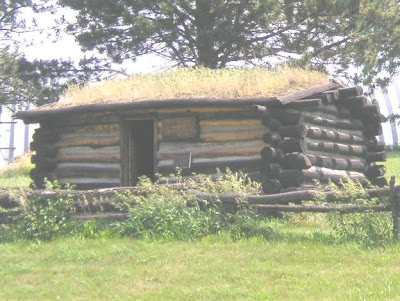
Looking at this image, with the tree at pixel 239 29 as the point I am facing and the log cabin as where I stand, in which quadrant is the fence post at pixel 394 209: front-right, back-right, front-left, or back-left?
back-right

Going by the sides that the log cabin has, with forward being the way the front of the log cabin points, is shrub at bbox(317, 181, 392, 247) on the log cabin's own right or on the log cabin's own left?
on the log cabin's own left

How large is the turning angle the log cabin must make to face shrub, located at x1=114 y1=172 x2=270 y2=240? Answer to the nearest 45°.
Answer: approximately 45° to its left

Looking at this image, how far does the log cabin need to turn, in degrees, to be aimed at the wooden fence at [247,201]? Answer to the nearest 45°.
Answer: approximately 45° to its left

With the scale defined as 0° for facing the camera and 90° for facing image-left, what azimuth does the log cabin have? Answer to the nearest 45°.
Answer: approximately 45°

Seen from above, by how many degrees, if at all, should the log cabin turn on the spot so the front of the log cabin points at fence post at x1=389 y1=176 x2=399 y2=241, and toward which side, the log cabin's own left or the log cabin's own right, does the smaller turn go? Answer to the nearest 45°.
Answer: approximately 90° to the log cabin's own left

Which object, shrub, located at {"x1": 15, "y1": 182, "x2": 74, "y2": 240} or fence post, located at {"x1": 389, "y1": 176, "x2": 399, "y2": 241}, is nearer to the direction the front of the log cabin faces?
the shrub

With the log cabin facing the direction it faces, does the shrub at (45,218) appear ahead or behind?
ahead

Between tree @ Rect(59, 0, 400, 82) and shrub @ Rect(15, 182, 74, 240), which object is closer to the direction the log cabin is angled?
the shrub
